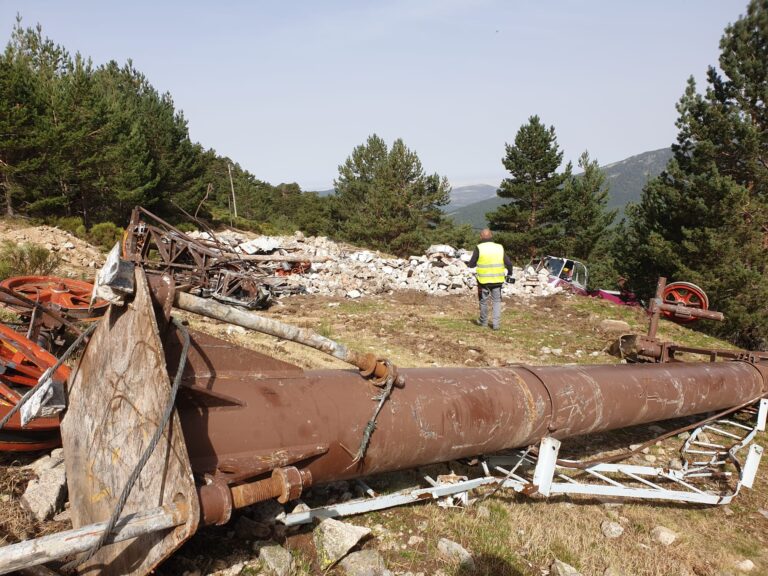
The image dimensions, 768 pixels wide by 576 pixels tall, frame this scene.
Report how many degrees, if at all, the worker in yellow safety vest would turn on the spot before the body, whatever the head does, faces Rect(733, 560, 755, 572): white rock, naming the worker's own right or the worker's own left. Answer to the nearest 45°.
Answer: approximately 180°

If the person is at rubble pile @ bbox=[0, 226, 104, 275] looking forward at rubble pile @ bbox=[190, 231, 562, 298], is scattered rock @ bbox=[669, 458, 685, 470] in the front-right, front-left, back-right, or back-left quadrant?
front-right

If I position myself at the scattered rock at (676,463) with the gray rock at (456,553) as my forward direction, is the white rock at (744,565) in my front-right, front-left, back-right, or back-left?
front-left

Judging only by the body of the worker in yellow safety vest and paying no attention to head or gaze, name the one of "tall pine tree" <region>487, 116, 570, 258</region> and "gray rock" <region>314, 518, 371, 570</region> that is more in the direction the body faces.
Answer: the tall pine tree

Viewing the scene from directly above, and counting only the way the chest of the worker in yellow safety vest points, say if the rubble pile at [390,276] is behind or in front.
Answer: in front

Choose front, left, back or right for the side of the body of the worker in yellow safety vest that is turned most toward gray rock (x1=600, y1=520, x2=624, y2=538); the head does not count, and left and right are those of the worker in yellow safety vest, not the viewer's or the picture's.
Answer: back

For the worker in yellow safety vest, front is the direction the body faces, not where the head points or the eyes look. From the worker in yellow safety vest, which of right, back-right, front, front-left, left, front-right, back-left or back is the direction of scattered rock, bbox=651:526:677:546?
back

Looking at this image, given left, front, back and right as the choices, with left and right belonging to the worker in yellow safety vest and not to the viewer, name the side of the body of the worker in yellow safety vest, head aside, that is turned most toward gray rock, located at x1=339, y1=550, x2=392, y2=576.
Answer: back

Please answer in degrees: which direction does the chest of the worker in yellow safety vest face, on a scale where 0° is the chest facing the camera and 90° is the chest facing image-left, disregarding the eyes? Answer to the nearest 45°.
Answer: approximately 180°

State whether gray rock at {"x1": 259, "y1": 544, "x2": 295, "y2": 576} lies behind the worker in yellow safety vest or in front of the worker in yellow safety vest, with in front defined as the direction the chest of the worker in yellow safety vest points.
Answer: behind

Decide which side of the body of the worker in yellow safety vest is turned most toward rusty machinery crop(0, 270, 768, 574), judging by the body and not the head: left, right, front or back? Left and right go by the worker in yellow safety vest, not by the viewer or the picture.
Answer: back

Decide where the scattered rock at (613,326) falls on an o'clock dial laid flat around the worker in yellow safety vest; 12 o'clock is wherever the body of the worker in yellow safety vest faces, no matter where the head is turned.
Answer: The scattered rock is roughly at 2 o'clock from the worker in yellow safety vest.

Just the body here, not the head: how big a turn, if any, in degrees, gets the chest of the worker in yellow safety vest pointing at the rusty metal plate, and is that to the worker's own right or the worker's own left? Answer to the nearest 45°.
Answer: approximately 180°

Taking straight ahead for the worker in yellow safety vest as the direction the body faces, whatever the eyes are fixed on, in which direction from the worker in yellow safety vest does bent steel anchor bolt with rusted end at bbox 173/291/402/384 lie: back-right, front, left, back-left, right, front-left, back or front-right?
back

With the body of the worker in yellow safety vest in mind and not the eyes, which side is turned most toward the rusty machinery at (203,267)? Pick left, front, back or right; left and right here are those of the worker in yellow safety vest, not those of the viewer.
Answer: left
